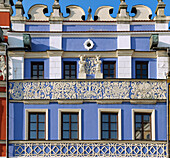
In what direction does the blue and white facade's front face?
toward the camera
